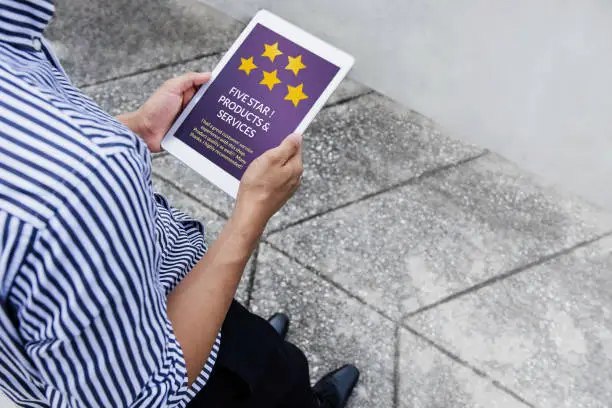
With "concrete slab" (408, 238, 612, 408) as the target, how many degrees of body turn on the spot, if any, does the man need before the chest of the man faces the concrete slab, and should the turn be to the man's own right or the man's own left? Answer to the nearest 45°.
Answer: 0° — they already face it

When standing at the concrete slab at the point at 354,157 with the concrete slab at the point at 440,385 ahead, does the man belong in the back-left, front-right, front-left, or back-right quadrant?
front-right

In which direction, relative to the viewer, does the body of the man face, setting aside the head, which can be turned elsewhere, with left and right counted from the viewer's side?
facing away from the viewer and to the right of the viewer

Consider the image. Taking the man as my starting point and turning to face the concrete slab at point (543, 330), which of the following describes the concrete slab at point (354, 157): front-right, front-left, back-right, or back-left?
front-left

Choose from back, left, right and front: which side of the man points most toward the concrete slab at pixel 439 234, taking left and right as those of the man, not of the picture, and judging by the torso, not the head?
front

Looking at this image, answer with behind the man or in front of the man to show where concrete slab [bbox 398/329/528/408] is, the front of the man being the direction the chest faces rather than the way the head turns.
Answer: in front
